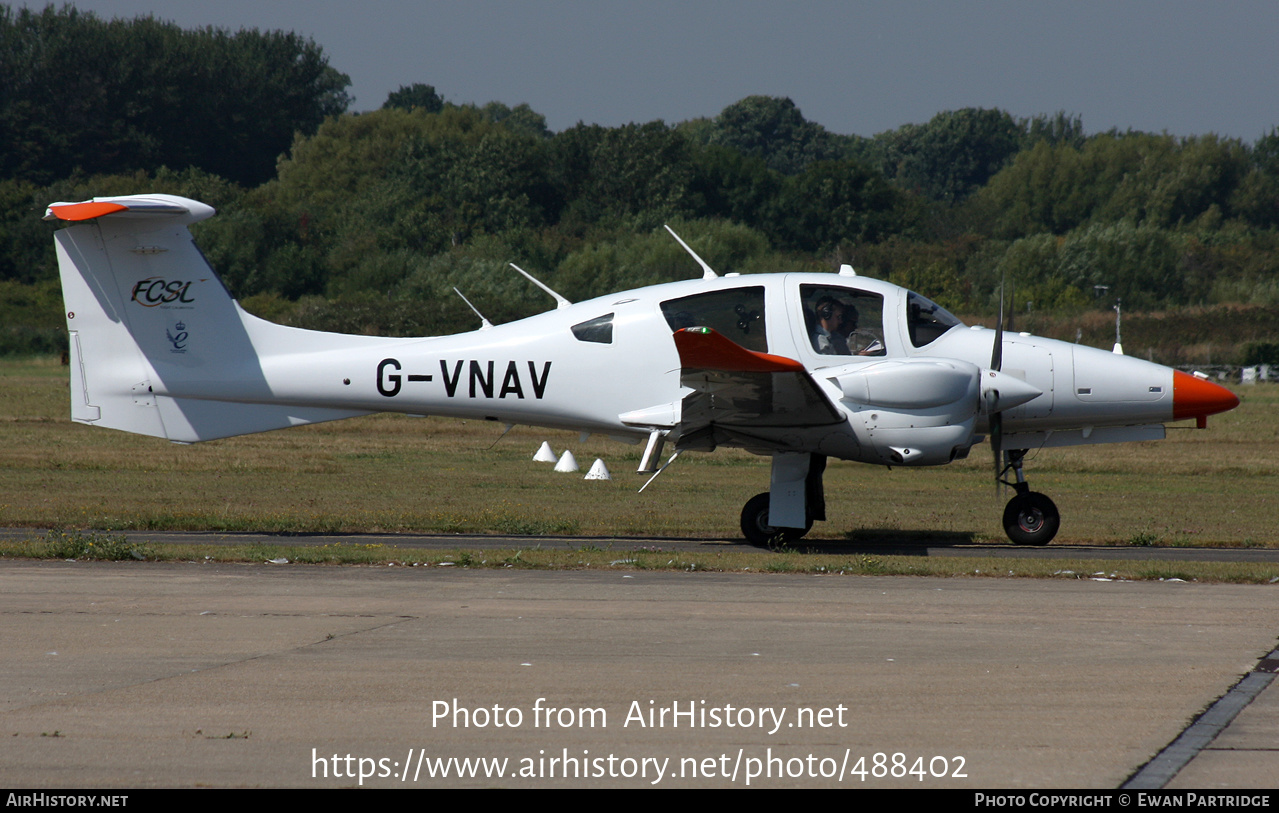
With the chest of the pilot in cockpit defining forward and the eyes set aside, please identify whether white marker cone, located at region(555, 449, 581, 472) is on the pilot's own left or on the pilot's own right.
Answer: on the pilot's own left

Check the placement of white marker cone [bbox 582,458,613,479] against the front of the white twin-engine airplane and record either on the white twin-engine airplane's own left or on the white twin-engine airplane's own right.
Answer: on the white twin-engine airplane's own left

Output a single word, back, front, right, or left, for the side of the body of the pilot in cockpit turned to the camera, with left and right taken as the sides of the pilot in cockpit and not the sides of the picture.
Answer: right

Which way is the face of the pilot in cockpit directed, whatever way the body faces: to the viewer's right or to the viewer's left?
to the viewer's right

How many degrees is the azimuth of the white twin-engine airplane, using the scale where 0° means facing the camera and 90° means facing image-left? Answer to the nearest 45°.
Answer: approximately 270°

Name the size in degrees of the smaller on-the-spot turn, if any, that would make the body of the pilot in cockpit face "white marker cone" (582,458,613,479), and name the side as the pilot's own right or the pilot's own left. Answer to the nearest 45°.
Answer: approximately 135° to the pilot's own left

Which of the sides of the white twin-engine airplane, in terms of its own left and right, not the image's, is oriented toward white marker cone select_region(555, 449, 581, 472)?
left
